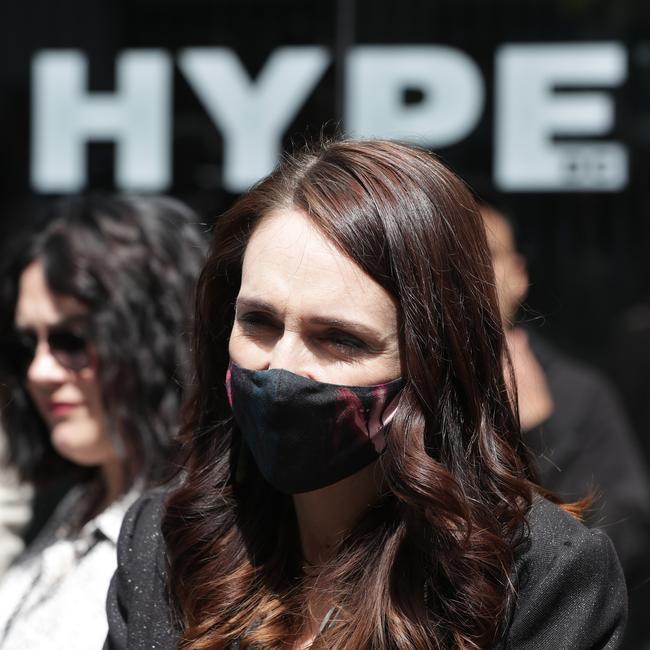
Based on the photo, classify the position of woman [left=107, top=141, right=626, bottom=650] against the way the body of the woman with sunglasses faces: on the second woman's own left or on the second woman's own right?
on the second woman's own left

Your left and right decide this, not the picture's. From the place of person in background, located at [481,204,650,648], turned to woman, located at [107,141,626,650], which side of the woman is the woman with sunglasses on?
right

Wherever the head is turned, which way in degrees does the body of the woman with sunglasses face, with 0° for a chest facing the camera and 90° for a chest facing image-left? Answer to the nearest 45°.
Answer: approximately 45°

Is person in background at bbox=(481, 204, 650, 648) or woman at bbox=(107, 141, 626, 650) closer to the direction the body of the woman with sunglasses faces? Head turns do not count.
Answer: the woman

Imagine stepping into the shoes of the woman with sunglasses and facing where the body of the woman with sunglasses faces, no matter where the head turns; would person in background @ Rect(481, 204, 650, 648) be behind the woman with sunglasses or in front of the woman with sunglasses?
behind
